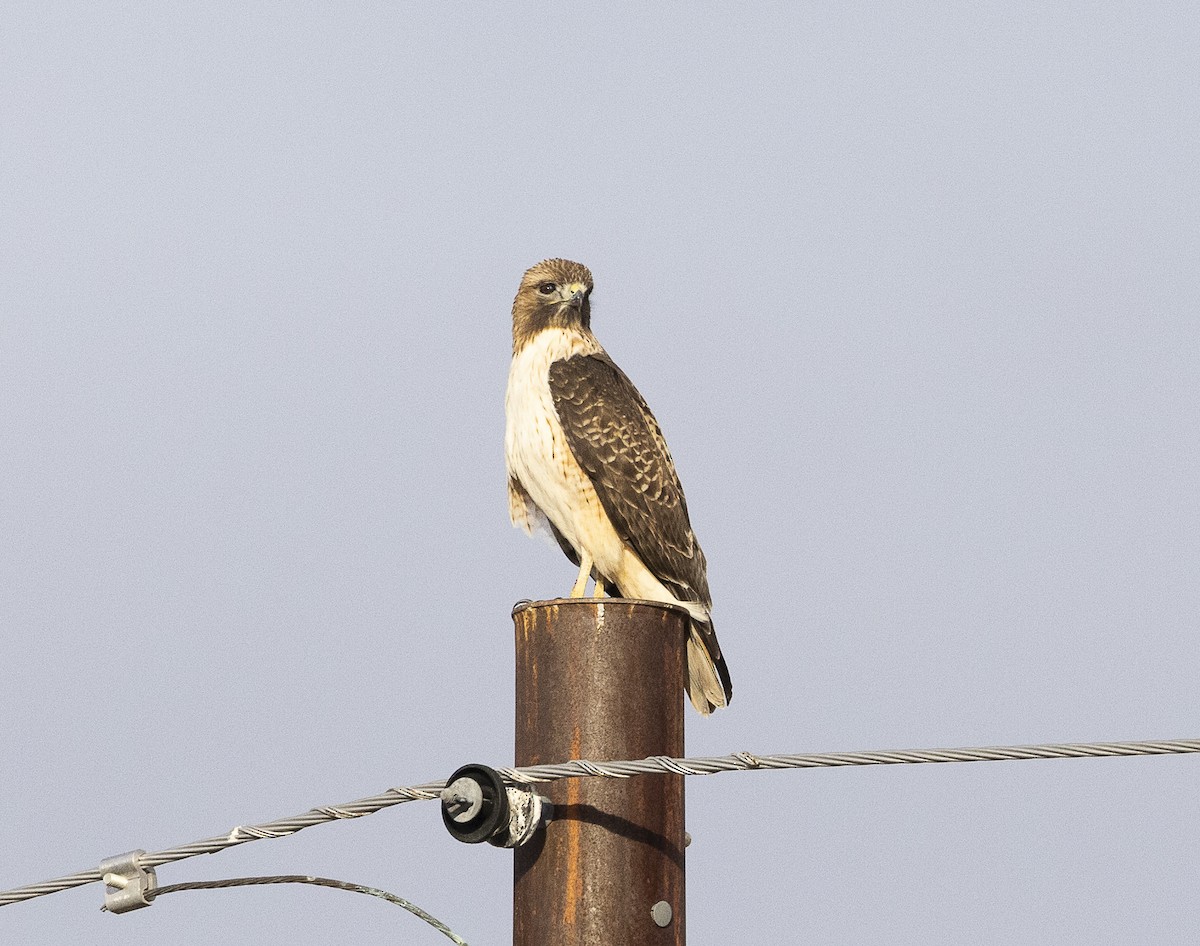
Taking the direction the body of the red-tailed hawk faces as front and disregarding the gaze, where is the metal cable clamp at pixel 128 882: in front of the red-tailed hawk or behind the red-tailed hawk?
in front

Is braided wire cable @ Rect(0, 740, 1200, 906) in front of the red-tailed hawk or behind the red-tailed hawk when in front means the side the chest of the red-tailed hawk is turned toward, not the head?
in front

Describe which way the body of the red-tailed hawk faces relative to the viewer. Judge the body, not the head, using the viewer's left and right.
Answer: facing the viewer and to the left of the viewer
